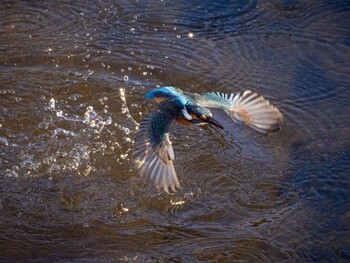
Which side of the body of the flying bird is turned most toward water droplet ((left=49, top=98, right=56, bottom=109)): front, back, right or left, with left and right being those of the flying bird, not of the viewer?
back

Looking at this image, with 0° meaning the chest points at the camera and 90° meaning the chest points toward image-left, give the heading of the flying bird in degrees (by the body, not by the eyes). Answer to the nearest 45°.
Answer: approximately 315°
